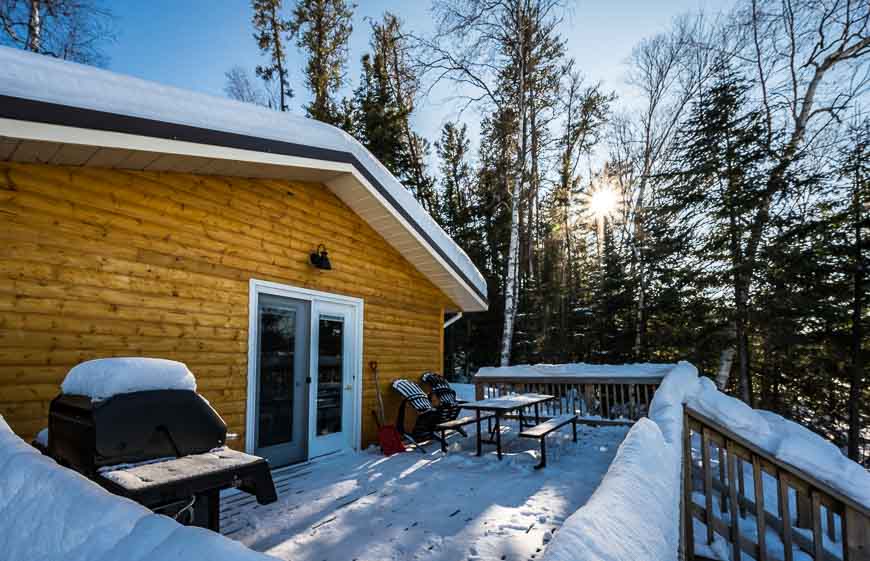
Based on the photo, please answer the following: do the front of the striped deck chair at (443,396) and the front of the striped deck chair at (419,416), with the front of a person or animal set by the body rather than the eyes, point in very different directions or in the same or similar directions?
same or similar directions

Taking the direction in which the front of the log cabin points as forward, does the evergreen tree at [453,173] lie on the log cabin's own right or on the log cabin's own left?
on the log cabin's own left

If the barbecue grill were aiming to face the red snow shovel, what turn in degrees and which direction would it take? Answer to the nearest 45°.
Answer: approximately 90° to its left

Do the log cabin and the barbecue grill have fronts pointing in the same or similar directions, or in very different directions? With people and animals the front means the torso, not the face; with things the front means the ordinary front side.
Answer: same or similar directions

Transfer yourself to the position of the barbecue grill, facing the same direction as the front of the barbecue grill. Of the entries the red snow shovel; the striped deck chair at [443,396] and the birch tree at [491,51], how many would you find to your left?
3

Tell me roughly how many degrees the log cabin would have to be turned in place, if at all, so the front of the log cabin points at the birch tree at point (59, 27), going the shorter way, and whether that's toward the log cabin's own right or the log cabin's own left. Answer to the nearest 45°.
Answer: approximately 180°

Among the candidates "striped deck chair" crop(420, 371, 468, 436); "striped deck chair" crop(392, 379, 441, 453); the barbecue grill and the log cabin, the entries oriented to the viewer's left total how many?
0

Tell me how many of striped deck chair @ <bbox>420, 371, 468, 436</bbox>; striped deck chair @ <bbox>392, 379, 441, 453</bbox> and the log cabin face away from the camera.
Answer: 0

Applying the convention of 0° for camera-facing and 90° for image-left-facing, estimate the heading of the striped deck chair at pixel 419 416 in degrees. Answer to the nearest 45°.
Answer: approximately 315°

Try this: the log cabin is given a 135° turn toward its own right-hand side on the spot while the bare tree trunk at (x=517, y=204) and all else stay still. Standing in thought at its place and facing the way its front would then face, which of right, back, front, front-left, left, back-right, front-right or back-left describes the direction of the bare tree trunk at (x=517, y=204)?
back-right

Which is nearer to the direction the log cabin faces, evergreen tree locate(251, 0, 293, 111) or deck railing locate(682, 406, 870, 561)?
the deck railing

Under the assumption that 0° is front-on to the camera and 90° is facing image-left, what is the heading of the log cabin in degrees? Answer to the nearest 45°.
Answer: approximately 315°

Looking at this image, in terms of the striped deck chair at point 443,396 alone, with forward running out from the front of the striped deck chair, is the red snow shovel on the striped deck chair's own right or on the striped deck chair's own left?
on the striped deck chair's own right

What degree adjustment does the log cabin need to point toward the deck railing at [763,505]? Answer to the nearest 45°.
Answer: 0° — it already faces it

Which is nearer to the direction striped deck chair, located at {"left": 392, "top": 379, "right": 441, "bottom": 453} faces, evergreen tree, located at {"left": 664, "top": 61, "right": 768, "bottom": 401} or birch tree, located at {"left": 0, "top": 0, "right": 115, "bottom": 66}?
the evergreen tree

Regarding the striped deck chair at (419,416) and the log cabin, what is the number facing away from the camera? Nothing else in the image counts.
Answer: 0

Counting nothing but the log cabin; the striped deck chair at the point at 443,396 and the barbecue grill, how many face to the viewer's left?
0
